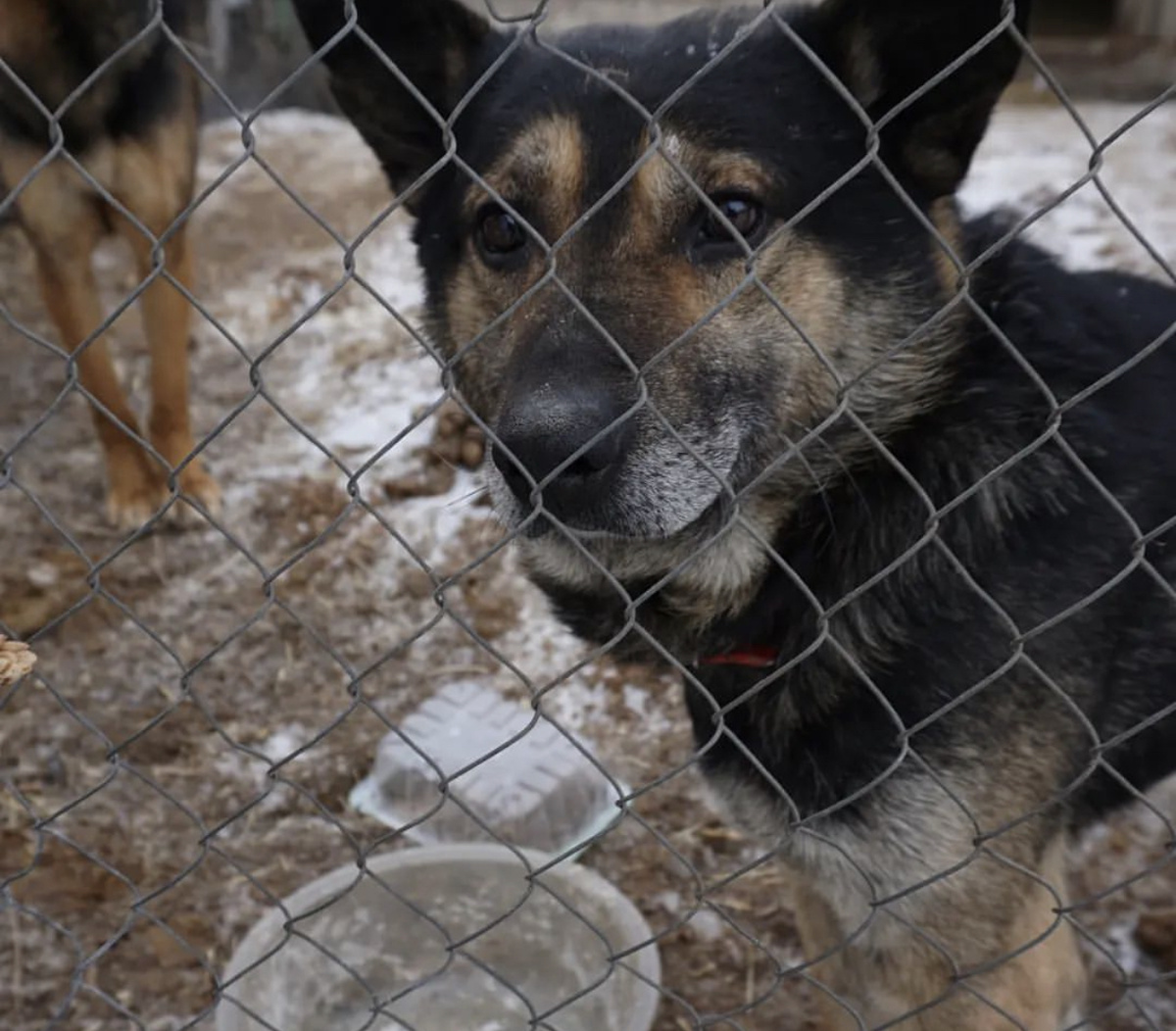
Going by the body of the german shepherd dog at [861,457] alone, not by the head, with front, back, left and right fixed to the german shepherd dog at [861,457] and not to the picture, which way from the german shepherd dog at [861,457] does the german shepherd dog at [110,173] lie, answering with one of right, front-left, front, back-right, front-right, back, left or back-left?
right

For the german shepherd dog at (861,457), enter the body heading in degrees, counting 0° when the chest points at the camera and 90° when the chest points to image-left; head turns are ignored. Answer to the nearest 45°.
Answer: approximately 45°
